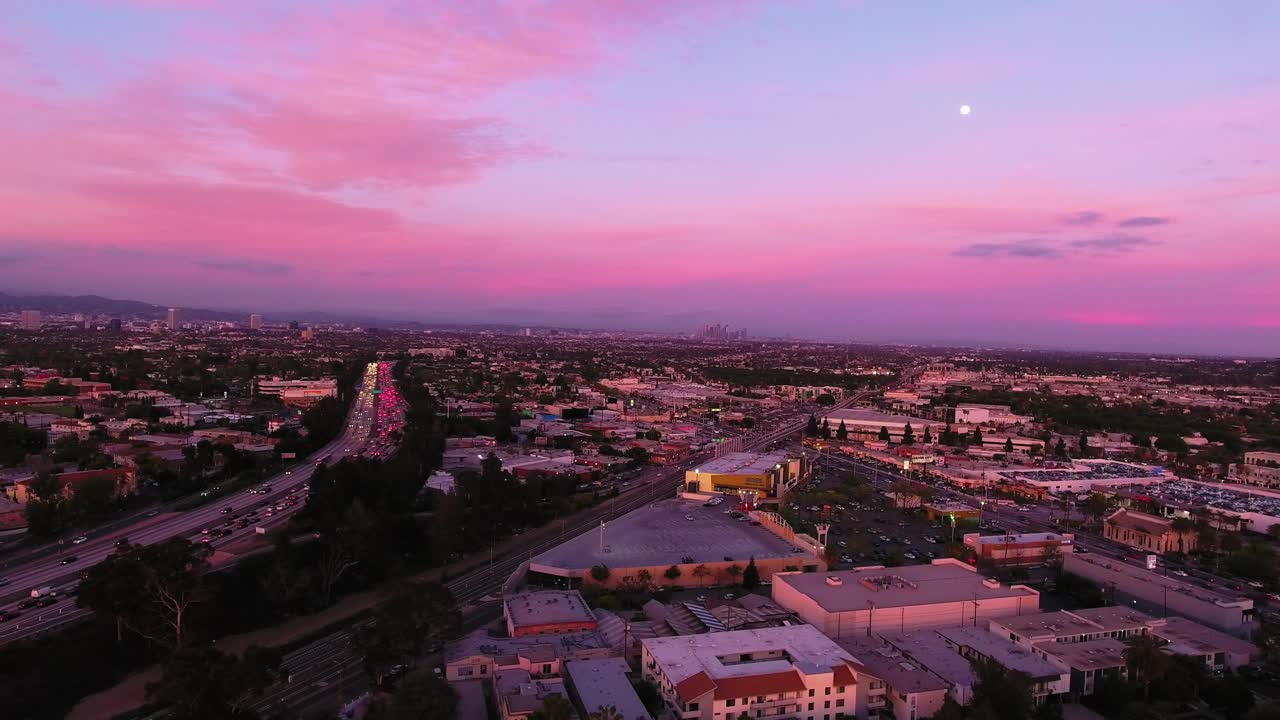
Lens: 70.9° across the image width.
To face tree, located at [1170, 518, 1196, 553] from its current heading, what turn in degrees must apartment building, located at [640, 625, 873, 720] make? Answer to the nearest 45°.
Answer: approximately 135° to its left

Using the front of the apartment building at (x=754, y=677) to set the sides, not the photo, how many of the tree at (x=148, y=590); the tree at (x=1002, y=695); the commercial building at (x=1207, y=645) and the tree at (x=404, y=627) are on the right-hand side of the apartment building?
2

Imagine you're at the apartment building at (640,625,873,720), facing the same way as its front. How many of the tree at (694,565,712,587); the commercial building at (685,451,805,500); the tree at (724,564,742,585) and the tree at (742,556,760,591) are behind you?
4

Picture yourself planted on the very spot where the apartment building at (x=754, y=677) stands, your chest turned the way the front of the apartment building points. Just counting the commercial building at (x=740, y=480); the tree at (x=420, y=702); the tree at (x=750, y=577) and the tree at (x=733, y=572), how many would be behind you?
3

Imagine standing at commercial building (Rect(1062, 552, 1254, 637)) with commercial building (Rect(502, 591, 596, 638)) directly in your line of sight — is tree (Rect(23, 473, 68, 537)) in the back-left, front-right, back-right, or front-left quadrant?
front-right

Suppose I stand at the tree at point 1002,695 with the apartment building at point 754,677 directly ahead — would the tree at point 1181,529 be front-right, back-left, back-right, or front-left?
back-right

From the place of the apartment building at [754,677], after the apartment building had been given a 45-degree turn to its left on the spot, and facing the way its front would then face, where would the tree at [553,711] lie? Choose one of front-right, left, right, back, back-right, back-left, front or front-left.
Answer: right

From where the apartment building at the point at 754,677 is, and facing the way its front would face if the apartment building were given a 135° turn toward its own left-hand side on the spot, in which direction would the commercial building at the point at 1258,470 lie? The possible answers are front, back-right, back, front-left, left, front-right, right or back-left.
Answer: front

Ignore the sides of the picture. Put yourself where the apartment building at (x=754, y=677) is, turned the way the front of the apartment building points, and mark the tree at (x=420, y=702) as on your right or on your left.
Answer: on your right

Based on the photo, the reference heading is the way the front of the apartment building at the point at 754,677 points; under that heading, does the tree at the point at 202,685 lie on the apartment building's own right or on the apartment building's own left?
on the apartment building's own right

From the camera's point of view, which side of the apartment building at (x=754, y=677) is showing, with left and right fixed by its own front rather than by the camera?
front

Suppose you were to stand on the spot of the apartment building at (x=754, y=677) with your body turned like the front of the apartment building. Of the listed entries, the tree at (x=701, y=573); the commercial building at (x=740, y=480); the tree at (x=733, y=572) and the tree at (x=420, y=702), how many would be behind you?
3

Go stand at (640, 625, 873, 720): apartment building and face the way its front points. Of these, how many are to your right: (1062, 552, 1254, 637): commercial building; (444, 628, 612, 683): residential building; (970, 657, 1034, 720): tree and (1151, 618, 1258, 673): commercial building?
1

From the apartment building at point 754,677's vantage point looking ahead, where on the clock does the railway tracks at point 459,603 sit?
The railway tracks is roughly at 4 o'clock from the apartment building.

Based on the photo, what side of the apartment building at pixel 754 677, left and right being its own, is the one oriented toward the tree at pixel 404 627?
right

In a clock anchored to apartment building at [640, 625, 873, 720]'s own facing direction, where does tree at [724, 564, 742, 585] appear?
The tree is roughly at 6 o'clock from the apartment building.
